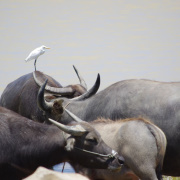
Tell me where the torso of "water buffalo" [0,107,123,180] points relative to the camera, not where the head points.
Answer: to the viewer's right

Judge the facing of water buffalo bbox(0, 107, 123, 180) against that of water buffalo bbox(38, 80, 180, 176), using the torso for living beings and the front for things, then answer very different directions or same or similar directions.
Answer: very different directions

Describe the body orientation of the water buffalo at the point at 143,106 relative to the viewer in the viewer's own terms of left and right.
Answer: facing to the left of the viewer

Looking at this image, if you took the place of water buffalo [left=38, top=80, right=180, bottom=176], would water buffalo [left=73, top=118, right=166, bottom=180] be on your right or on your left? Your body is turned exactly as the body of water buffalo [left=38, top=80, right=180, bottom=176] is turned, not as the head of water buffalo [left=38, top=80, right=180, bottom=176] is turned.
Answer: on your left

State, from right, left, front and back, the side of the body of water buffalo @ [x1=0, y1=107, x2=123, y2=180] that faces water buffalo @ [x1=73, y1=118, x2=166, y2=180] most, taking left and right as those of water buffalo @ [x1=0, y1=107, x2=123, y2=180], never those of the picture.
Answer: front

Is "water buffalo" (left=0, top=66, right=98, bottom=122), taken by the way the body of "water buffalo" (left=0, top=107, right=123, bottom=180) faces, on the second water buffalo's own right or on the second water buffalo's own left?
on the second water buffalo's own left

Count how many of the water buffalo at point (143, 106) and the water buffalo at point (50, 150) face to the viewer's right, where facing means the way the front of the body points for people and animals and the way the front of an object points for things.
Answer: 1
